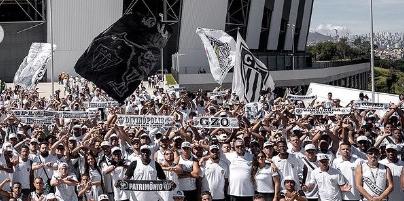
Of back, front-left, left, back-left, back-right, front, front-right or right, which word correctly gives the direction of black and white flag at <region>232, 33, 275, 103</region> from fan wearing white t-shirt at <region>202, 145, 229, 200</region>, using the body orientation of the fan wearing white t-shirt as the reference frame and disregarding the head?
back

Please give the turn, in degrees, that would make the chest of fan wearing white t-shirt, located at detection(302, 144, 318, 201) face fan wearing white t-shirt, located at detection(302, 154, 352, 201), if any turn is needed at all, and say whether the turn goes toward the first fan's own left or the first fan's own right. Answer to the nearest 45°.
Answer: approximately 45° to the first fan's own left

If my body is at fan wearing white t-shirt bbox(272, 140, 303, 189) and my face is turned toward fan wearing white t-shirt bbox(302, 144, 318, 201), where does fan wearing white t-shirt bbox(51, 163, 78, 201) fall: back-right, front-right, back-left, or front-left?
back-right

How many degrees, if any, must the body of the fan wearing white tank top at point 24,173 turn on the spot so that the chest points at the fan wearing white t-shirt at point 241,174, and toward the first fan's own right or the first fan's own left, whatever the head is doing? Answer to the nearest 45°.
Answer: approximately 45° to the first fan's own left
